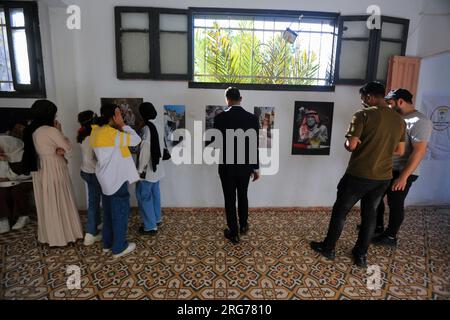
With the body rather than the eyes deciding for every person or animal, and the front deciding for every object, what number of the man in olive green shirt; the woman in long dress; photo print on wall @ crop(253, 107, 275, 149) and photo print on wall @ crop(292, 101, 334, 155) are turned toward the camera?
2

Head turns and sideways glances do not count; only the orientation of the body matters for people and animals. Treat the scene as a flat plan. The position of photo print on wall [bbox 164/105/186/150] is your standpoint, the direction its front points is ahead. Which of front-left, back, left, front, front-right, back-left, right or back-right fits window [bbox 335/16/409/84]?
left

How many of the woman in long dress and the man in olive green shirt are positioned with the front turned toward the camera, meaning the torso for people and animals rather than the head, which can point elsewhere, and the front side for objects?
0

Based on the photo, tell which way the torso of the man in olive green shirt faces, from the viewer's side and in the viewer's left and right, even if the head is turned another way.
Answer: facing away from the viewer and to the left of the viewer

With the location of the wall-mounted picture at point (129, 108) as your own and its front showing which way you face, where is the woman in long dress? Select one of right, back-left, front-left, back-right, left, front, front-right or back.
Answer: front-right

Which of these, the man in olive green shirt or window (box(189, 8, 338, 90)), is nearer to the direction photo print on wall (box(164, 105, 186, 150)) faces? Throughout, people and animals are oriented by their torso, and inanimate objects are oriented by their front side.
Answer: the man in olive green shirt

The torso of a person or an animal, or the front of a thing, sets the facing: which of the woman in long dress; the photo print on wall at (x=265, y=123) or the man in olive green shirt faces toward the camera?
the photo print on wall

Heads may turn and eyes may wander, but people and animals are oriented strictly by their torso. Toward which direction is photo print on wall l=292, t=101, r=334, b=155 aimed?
toward the camera

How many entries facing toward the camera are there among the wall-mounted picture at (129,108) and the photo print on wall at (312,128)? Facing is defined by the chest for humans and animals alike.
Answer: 2

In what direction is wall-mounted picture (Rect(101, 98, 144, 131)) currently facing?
toward the camera

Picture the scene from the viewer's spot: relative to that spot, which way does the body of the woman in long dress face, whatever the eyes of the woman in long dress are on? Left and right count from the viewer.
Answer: facing away from the viewer and to the right of the viewer

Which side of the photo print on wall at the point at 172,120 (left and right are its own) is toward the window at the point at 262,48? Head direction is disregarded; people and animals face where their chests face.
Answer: left

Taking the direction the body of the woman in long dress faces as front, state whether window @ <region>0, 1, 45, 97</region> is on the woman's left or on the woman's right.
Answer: on the woman's left

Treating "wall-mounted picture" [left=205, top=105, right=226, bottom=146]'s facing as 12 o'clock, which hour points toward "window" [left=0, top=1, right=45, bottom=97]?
The window is roughly at 3 o'clock from the wall-mounted picture.

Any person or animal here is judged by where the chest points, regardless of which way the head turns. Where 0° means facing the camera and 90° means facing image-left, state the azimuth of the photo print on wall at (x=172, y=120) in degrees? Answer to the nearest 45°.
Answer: approximately 0°
